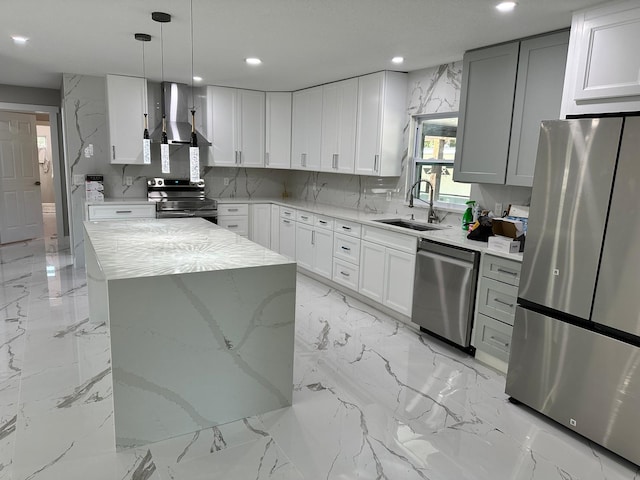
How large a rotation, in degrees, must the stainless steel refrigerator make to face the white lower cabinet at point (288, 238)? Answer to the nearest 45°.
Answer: approximately 90° to its right

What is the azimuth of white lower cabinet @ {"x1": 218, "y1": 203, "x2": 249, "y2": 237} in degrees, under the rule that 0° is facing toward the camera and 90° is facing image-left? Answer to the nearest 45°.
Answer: approximately 0°

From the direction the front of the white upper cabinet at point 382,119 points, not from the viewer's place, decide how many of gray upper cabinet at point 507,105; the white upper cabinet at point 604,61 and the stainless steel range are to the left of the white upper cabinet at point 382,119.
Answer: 2

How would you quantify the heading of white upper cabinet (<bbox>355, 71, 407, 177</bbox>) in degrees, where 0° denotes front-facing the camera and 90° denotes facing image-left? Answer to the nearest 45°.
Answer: approximately 45°

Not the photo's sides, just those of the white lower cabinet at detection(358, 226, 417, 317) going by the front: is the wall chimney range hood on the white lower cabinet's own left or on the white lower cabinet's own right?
on the white lower cabinet's own right

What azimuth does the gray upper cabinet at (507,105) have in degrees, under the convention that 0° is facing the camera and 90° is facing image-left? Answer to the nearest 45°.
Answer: approximately 45°

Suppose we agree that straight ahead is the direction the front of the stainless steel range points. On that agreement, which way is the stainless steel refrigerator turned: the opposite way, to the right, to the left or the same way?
to the right

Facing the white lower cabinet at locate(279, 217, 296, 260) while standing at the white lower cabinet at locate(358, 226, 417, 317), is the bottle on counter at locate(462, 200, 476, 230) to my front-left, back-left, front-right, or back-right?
back-right

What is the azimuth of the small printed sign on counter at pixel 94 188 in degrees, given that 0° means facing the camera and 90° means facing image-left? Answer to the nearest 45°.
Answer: approximately 0°

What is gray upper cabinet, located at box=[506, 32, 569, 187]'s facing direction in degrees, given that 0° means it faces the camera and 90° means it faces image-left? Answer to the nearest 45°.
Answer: approximately 45°
